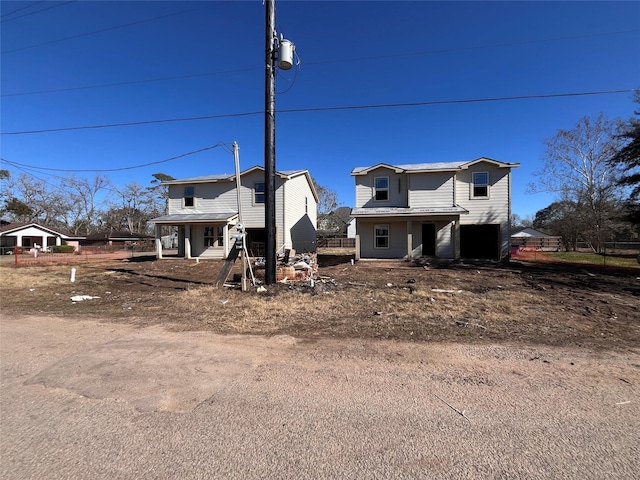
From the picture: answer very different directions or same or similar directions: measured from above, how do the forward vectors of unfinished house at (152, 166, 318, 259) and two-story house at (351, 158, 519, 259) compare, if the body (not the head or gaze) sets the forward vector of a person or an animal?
same or similar directions

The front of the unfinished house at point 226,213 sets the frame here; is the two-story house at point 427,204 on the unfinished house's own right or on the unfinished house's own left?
on the unfinished house's own left

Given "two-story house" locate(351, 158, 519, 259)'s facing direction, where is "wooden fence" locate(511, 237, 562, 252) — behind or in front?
behind

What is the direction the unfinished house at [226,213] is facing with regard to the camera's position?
facing the viewer and to the left of the viewer

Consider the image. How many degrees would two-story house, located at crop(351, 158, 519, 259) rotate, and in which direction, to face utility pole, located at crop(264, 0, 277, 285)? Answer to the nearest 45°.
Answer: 0° — it already faces it

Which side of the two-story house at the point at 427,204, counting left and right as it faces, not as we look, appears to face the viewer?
front

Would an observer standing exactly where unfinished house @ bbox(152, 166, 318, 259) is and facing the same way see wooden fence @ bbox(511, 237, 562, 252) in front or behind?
behind

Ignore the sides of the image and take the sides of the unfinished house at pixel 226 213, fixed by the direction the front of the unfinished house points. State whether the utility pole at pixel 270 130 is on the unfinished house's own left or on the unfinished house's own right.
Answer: on the unfinished house's own left

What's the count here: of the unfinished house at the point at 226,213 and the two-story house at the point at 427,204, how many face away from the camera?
0

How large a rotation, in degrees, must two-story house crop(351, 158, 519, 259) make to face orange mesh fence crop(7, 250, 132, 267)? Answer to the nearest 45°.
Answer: approximately 90° to its right
